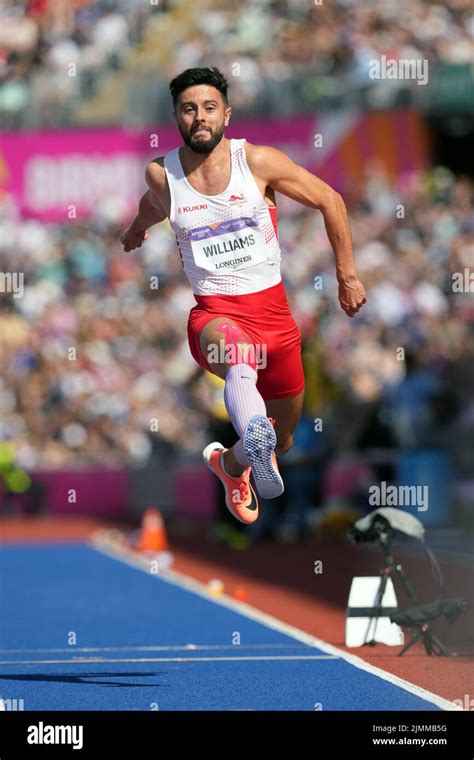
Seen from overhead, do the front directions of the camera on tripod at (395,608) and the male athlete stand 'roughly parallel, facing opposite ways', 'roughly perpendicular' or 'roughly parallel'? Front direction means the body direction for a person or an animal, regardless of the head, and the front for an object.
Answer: roughly perpendicular

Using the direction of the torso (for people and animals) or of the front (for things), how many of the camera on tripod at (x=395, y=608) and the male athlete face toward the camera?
1

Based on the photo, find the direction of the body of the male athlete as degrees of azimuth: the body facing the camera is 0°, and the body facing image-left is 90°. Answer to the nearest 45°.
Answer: approximately 0°

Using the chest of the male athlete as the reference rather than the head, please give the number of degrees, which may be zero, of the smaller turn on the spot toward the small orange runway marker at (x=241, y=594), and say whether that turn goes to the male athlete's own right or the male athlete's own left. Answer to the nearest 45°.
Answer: approximately 180°

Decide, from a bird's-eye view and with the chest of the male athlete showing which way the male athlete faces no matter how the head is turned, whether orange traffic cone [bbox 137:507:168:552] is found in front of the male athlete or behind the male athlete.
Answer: behind

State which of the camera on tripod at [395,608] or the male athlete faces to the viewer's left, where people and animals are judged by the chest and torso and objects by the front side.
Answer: the camera on tripod
